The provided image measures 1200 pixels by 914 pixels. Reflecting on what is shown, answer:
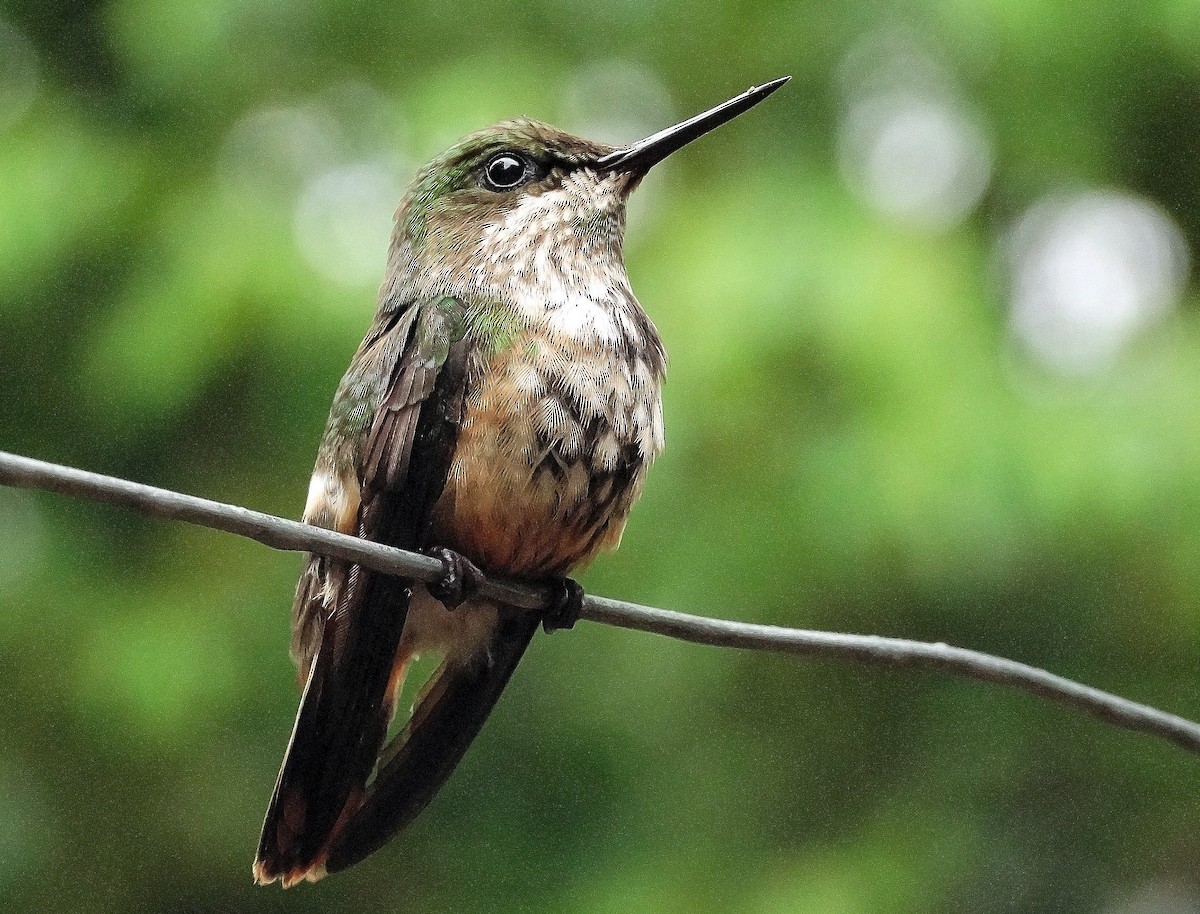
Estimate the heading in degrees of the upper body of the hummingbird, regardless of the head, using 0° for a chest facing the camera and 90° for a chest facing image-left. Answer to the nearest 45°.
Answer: approximately 315°
